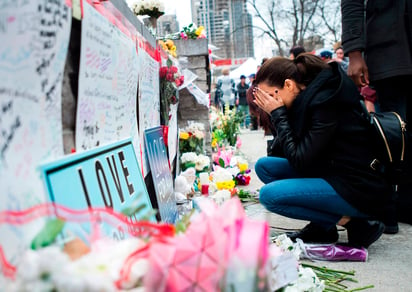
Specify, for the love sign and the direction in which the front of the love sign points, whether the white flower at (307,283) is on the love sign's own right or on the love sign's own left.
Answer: on the love sign's own left

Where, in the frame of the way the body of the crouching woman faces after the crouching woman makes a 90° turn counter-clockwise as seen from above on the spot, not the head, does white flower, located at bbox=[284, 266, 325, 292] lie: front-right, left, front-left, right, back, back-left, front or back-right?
front

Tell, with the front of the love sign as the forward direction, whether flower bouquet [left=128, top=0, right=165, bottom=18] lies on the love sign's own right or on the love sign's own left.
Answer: on the love sign's own left

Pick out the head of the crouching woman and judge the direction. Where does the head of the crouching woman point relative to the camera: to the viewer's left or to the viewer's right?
to the viewer's left

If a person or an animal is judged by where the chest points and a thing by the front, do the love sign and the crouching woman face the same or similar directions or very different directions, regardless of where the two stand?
very different directions

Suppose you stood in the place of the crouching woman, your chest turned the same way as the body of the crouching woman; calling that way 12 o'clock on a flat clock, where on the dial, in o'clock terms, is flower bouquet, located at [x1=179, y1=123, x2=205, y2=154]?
The flower bouquet is roughly at 2 o'clock from the crouching woman.

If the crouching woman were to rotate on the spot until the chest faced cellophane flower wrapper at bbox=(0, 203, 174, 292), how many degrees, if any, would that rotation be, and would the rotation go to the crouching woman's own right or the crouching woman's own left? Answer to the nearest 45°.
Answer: approximately 90° to the crouching woman's own left

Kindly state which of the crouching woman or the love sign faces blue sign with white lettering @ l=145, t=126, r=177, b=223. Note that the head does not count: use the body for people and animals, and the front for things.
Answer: the crouching woman

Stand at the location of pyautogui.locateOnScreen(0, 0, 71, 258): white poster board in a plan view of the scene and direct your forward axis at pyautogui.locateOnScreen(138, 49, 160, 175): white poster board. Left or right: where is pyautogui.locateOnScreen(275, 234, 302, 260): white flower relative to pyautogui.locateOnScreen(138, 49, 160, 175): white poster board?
right

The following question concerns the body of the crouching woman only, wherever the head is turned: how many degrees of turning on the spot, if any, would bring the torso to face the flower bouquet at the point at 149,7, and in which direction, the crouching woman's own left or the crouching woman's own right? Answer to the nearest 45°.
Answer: approximately 45° to the crouching woman's own right

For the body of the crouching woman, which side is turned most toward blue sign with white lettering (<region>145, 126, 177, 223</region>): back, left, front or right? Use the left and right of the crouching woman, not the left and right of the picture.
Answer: front

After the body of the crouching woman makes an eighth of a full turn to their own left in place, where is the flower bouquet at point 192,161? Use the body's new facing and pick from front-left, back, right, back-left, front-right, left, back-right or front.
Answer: right

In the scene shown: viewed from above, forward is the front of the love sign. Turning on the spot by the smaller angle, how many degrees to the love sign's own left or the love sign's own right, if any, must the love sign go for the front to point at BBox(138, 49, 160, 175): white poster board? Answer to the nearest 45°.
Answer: approximately 135° to the love sign's own left

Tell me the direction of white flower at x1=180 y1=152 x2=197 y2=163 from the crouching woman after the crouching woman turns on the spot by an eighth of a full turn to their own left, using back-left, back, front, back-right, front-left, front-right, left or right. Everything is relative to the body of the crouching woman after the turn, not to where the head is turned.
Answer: right

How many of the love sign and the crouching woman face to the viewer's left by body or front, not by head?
1

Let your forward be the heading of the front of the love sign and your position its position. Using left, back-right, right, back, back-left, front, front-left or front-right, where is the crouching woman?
left

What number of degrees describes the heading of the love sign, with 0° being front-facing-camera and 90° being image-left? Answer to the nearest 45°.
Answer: approximately 315°

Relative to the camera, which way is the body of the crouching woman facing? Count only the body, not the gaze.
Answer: to the viewer's left

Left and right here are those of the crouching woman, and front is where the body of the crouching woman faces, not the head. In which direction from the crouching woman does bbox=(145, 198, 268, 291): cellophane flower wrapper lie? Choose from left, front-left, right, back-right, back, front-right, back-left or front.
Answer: left

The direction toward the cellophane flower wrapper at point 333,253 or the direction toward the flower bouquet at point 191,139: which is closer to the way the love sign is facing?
the cellophane flower wrapper
